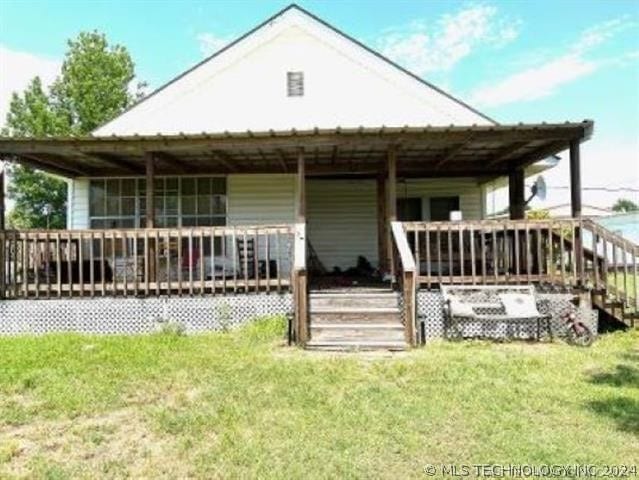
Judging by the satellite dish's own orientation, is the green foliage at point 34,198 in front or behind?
behind

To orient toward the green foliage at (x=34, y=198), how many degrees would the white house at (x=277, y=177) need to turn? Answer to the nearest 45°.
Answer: approximately 135° to its right

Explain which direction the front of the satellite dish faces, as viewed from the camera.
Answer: facing to the right of the viewer

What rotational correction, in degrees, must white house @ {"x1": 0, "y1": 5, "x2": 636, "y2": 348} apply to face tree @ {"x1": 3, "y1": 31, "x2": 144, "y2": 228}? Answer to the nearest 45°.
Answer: approximately 135° to its right

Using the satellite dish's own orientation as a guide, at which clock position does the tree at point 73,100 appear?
The tree is roughly at 7 o'clock from the satellite dish.

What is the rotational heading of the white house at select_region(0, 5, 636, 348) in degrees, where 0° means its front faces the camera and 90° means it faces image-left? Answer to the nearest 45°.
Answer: approximately 0°
